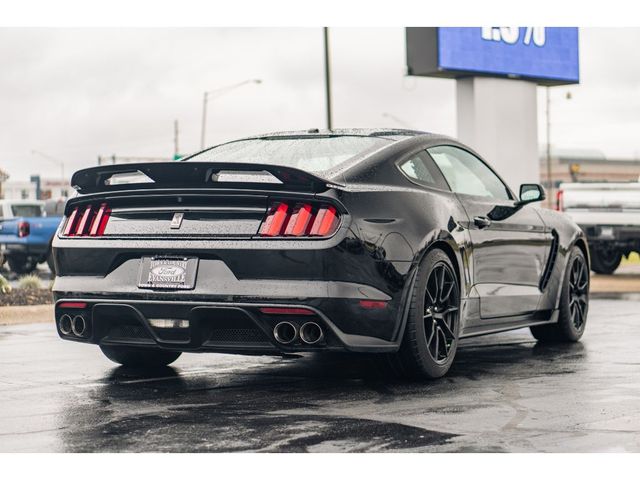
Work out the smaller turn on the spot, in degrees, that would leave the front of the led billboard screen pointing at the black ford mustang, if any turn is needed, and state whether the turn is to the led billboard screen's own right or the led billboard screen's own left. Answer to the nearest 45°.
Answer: approximately 45° to the led billboard screen's own right

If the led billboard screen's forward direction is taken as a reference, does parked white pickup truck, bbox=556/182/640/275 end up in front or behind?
in front

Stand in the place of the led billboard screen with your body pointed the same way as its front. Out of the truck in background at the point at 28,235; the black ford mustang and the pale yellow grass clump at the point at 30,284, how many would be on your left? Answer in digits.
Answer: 0

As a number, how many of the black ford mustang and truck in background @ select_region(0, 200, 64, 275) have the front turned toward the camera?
0

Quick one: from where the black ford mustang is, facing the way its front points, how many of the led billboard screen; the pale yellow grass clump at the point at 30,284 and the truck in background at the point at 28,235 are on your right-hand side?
0

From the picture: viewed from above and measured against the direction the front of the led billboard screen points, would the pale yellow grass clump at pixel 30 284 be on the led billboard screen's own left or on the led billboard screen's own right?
on the led billboard screen's own right

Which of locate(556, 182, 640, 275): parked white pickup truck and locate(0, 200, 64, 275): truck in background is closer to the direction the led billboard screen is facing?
the parked white pickup truck

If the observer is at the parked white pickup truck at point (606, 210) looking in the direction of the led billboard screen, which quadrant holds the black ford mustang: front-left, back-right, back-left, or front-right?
back-left

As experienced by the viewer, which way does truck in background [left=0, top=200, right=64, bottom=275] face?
facing away from the viewer and to the left of the viewer

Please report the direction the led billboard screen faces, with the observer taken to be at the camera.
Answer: facing the viewer and to the right of the viewer

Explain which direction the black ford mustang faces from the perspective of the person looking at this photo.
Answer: facing away from the viewer and to the right of the viewer

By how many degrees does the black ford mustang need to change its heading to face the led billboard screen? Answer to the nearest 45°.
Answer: approximately 45° to its left

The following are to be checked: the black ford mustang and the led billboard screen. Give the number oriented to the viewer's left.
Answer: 0

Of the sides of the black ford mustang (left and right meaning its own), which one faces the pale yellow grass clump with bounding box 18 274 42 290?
left
